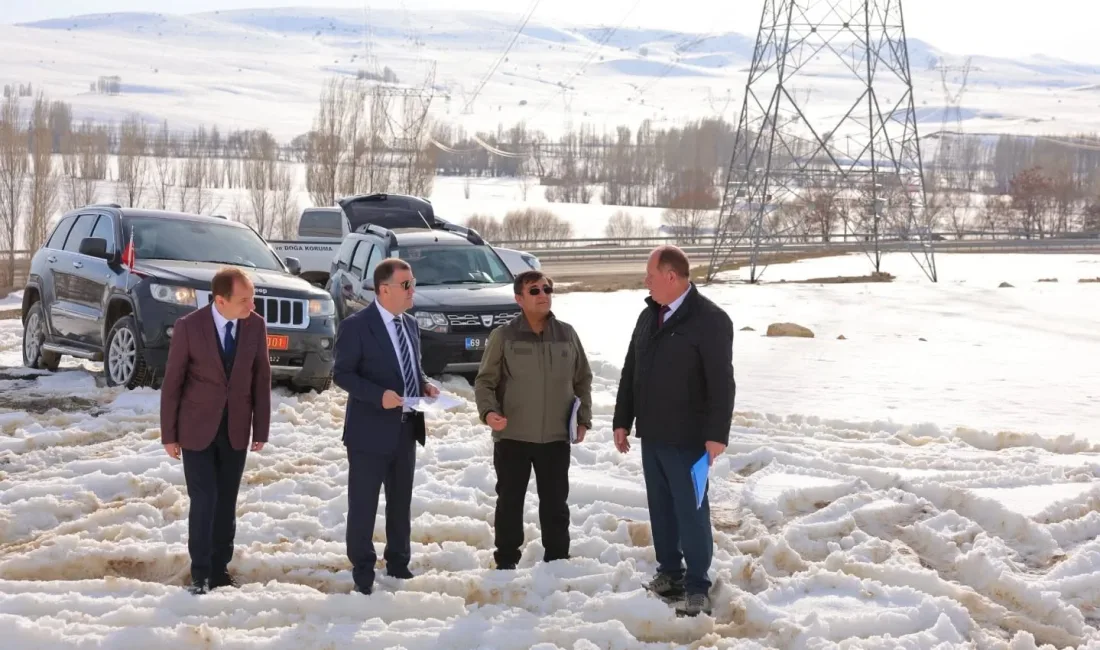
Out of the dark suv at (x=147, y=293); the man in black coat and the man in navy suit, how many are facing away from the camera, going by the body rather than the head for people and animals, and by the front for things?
0

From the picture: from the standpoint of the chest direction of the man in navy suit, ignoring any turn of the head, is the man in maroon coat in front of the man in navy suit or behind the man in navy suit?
behind

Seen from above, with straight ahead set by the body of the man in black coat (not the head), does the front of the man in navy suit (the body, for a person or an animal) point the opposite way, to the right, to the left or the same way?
to the left

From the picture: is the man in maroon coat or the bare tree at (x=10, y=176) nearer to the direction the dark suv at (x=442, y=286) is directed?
the man in maroon coat

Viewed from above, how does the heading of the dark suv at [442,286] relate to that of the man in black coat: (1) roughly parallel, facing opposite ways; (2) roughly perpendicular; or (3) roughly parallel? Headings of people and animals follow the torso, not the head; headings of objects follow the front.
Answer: roughly perpendicular

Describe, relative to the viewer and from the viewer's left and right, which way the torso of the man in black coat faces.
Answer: facing the viewer and to the left of the viewer

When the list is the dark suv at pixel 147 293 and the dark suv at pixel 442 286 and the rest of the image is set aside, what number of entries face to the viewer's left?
0

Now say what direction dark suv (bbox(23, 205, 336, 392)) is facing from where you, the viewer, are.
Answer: facing the viewer and to the right of the viewer

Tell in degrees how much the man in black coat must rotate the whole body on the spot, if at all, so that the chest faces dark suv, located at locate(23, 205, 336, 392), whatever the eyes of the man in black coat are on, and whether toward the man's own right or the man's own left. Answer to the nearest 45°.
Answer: approximately 90° to the man's own right

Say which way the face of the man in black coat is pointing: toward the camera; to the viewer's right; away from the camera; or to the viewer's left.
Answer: to the viewer's left

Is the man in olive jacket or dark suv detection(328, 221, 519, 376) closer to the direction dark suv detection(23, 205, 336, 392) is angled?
the man in olive jacket

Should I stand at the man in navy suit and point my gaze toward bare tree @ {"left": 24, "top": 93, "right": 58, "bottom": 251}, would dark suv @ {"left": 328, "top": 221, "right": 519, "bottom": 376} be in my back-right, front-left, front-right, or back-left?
front-right

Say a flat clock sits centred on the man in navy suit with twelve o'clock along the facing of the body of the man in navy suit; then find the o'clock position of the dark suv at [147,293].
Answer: The dark suv is roughly at 7 o'clock from the man in navy suit.

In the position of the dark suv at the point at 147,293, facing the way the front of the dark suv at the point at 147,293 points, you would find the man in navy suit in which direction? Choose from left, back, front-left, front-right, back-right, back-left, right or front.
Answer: front-right

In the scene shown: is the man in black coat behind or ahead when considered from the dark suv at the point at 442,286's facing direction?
ahead
